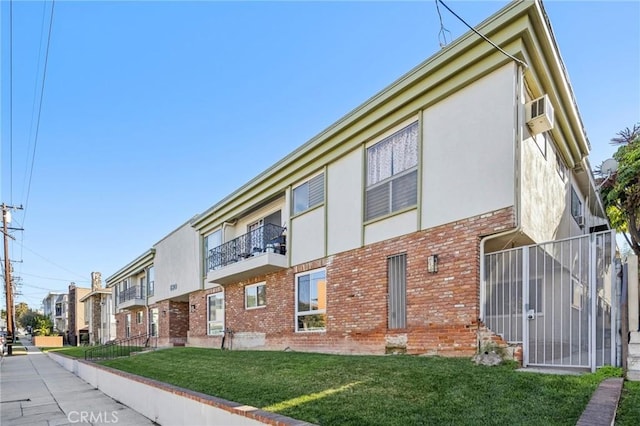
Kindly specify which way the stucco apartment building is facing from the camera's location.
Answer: facing the viewer and to the left of the viewer

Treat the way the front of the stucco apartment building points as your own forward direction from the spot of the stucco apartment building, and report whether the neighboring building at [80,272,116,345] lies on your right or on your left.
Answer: on your right
